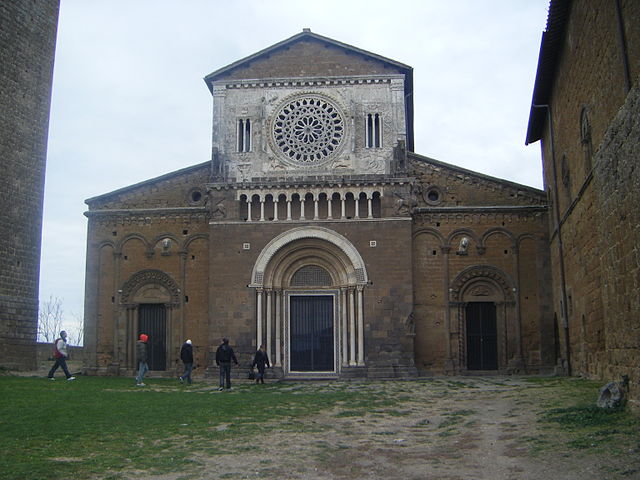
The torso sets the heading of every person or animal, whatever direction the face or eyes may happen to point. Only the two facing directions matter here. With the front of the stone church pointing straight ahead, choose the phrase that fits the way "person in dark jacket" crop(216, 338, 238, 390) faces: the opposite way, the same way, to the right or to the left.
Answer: the opposite way

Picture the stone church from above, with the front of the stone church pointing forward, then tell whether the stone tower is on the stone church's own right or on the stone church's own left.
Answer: on the stone church's own right

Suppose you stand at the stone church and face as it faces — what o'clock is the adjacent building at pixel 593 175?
The adjacent building is roughly at 11 o'clock from the stone church.

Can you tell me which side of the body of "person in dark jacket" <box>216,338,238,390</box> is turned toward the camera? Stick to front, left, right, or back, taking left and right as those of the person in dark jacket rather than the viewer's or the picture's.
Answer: back

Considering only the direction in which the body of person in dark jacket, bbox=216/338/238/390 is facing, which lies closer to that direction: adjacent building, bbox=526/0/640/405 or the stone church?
the stone church

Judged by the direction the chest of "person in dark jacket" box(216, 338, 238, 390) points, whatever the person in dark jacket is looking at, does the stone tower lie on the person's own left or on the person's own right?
on the person's own left

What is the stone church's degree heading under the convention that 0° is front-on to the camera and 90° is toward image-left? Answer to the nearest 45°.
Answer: approximately 0°
